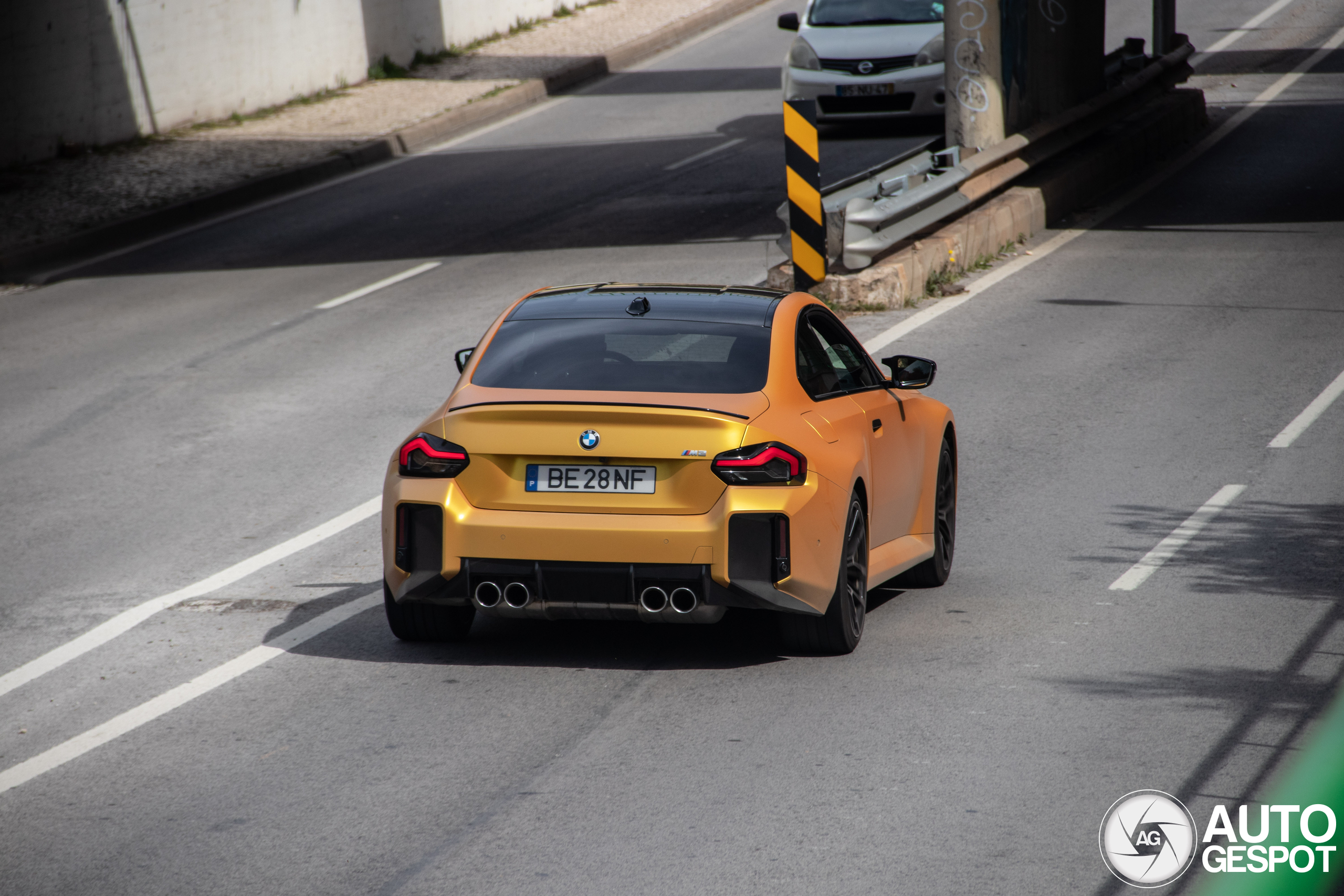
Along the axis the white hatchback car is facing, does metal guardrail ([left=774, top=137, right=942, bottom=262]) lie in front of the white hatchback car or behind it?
in front

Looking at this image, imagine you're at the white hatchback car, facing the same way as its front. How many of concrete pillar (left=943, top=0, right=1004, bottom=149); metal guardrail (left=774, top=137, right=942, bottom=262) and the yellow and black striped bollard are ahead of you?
3

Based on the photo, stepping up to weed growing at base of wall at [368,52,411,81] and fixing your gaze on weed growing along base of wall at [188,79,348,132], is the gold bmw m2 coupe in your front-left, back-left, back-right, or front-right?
front-left

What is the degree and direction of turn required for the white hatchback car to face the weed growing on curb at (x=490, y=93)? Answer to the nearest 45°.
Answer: approximately 135° to its right

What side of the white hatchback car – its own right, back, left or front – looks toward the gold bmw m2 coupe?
front

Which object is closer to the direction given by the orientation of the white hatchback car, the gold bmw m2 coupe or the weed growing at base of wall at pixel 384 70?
the gold bmw m2 coupe

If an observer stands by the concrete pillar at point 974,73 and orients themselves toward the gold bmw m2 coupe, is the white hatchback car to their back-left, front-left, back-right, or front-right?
back-right

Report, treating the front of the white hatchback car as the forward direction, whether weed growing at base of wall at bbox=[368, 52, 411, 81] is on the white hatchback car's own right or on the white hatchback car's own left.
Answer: on the white hatchback car's own right

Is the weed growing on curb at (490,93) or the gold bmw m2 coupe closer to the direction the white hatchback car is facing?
the gold bmw m2 coupe

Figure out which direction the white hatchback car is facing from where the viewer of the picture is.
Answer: facing the viewer

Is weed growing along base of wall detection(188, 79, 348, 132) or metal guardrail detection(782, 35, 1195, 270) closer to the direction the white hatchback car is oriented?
the metal guardrail

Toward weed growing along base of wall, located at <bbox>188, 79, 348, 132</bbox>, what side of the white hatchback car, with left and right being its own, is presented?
right
